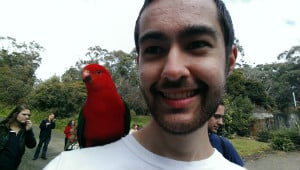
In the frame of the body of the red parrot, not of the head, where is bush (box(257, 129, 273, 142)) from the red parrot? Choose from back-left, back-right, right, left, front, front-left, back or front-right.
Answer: back

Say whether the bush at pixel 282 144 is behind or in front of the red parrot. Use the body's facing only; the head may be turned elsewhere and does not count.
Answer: behind

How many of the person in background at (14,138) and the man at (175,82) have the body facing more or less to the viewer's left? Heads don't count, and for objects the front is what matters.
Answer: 0

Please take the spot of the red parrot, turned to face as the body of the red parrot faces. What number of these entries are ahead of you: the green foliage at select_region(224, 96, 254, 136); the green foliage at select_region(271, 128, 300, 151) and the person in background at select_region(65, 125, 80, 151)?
0

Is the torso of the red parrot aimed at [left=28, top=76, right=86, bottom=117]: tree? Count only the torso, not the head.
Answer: no

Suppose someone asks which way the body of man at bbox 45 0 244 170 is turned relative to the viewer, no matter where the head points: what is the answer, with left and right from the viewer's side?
facing the viewer

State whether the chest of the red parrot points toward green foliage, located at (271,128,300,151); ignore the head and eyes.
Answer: no

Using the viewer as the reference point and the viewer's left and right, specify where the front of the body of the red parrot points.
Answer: facing the viewer and to the left of the viewer

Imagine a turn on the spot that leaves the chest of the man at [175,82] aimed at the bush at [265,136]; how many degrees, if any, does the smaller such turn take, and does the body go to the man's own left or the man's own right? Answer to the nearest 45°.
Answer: approximately 135° to the man's own left

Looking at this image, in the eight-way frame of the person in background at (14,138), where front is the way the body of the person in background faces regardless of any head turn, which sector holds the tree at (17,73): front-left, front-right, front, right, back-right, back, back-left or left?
back-left

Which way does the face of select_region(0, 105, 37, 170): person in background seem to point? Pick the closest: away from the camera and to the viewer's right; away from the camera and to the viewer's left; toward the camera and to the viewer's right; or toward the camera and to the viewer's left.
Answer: toward the camera and to the viewer's right

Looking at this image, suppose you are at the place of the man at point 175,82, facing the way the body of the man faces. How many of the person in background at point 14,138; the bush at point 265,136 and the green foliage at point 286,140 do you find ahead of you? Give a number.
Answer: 0

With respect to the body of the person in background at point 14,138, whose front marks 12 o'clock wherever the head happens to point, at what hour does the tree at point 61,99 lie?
The tree is roughly at 8 o'clock from the person in background.

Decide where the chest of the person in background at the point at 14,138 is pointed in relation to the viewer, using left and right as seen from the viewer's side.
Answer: facing the viewer and to the right of the viewer

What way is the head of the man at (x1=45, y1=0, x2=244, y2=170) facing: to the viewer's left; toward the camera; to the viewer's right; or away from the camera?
toward the camera

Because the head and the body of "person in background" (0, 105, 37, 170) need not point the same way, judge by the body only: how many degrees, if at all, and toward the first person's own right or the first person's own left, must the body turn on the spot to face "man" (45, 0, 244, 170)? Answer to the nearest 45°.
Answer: approximately 45° to the first person's own right
